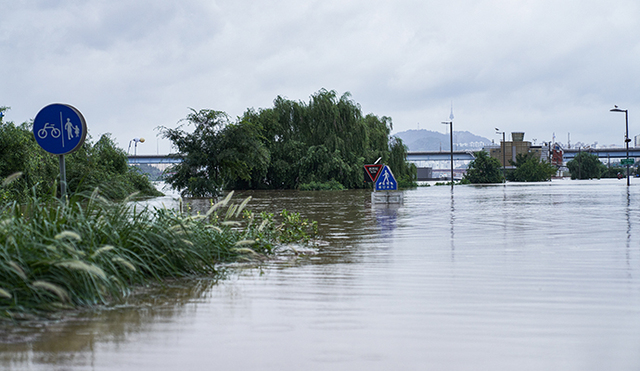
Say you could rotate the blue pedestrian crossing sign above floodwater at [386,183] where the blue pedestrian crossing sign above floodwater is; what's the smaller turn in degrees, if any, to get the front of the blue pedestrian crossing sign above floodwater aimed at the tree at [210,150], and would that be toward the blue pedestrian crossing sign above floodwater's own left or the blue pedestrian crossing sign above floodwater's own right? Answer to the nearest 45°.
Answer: approximately 135° to the blue pedestrian crossing sign above floodwater's own right

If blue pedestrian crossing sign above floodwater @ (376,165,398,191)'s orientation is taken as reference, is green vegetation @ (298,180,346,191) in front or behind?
behind

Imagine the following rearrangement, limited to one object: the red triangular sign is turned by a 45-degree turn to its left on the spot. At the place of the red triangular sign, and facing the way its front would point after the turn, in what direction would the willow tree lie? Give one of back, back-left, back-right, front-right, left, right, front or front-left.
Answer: back-left

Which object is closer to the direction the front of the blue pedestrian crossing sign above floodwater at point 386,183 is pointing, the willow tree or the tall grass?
the tall grass

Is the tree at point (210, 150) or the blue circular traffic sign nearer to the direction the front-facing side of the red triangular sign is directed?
the blue circular traffic sign

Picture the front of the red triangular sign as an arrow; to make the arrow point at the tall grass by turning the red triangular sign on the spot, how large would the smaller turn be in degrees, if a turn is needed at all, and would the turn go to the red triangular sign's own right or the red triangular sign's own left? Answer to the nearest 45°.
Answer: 0° — it already faces it

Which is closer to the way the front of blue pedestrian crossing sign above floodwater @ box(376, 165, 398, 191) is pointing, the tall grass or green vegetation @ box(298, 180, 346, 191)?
the tall grass

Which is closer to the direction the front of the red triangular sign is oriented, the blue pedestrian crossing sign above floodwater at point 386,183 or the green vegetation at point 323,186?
the blue pedestrian crossing sign above floodwater

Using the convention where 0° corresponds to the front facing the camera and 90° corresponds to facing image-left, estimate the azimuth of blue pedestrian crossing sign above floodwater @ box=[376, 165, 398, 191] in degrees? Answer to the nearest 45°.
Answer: approximately 0°
